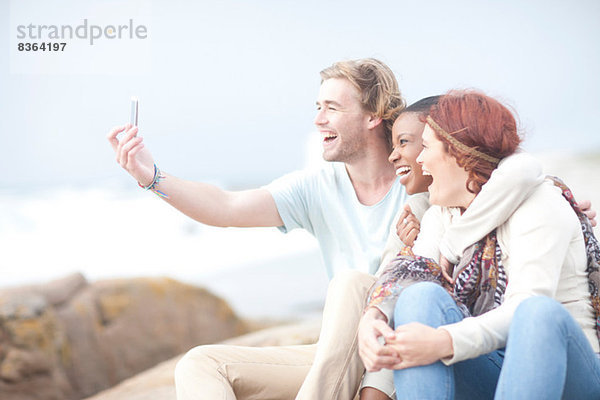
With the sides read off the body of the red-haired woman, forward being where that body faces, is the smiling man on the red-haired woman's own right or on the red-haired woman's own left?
on the red-haired woman's own right

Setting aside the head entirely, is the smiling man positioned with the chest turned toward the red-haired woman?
no

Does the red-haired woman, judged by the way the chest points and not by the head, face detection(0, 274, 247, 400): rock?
no

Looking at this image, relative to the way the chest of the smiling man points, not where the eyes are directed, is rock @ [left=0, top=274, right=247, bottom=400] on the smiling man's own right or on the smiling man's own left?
on the smiling man's own right

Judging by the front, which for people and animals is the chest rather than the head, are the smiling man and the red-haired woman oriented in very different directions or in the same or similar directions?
same or similar directions

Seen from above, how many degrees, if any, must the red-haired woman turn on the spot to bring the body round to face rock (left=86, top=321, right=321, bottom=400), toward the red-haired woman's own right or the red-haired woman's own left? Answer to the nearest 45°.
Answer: approximately 90° to the red-haired woman's own right

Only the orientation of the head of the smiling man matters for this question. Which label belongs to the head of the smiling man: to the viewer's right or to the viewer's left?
to the viewer's left

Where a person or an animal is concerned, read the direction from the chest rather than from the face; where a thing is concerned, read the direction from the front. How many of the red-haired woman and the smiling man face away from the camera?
0

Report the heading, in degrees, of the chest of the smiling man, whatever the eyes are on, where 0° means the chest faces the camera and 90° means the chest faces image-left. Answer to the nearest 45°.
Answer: approximately 45°
